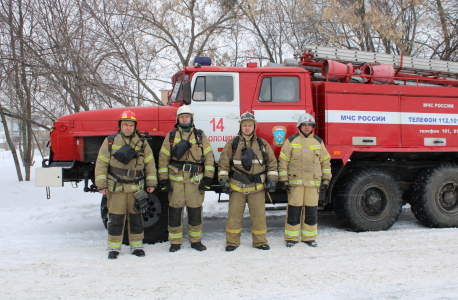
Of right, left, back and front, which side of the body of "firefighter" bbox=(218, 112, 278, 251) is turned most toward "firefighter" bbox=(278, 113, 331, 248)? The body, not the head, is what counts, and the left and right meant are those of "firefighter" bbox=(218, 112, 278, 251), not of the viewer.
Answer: left

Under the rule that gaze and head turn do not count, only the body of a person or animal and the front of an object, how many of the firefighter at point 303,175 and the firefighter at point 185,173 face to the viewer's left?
0

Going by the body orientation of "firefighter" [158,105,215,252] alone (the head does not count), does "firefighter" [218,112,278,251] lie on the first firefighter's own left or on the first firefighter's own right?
on the first firefighter's own left

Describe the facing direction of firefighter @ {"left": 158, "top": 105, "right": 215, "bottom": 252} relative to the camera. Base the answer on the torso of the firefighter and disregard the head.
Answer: toward the camera

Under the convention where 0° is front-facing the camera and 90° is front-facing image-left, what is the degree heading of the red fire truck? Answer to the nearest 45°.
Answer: approximately 90°

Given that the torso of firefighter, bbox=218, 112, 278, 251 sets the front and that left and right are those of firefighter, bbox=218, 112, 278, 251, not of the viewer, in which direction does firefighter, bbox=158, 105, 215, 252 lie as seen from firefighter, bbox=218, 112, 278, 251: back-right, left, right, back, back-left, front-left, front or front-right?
right

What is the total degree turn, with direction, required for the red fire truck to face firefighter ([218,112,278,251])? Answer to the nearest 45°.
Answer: approximately 45° to its left

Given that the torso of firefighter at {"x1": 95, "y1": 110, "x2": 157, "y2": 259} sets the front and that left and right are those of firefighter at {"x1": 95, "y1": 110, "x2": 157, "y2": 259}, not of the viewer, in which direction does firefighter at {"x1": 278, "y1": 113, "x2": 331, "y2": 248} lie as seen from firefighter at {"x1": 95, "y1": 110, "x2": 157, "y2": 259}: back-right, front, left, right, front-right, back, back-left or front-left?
left

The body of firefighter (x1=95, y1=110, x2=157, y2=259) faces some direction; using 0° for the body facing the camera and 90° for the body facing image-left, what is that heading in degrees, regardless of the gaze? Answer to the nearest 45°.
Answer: approximately 0°
